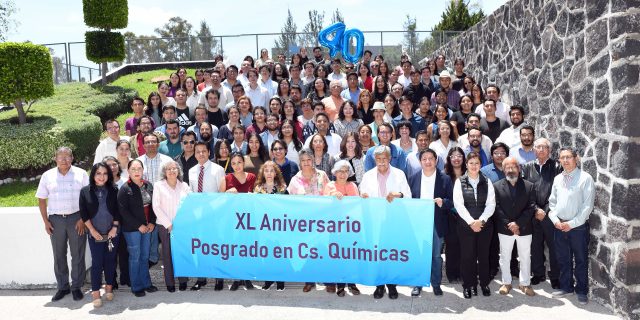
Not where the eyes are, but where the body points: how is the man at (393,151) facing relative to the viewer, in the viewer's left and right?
facing the viewer

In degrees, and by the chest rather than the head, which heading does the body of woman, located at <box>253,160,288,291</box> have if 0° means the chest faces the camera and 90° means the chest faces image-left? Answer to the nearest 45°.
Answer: approximately 0°

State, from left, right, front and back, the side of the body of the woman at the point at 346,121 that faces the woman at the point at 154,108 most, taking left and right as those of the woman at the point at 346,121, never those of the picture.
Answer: right

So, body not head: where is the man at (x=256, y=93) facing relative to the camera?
toward the camera

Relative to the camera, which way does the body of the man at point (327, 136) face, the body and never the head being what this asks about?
toward the camera

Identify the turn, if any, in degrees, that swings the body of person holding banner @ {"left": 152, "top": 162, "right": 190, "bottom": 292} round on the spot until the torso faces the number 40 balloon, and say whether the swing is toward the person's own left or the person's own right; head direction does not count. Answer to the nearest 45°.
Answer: approximately 135° to the person's own left

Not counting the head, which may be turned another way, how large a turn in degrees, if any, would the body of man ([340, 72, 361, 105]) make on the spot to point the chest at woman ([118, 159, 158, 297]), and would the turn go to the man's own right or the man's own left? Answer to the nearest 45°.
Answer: approximately 45° to the man's own right

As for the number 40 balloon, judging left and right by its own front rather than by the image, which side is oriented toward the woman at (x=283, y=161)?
front

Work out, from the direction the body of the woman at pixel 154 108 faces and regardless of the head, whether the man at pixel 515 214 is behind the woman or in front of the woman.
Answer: in front
